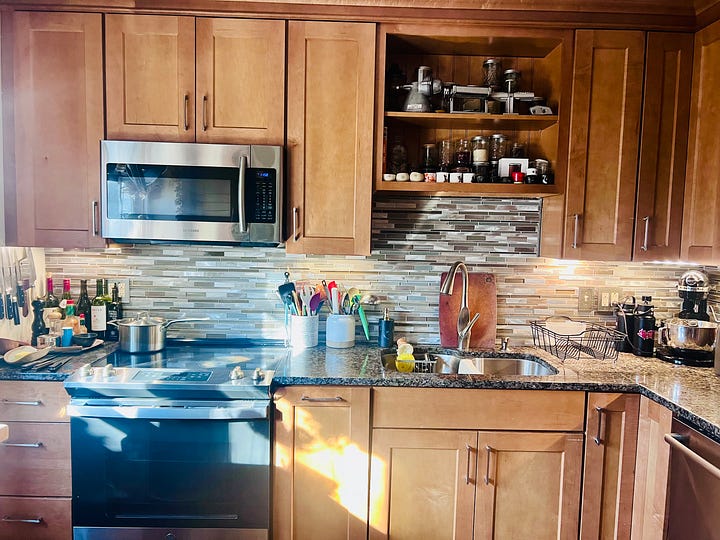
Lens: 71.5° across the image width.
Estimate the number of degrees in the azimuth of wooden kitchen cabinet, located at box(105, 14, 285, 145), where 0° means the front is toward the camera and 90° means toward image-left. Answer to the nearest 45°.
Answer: approximately 0°

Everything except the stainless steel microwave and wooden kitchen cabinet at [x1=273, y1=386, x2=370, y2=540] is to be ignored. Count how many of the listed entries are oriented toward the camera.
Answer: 2

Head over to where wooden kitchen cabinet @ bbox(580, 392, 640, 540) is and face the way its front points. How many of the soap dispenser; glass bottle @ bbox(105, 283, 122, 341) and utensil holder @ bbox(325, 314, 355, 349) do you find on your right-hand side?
3

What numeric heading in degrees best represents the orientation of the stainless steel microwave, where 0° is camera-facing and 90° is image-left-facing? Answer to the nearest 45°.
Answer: approximately 0°

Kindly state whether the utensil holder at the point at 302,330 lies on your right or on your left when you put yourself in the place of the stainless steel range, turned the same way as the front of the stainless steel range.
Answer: on your left
